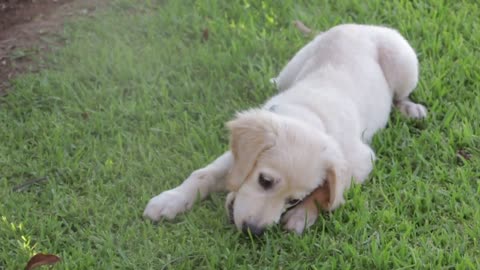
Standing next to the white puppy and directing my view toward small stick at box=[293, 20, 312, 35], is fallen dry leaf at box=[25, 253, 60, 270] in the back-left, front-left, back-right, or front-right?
back-left

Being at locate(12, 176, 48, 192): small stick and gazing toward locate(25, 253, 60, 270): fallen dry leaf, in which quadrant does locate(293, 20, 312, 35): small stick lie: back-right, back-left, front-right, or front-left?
back-left

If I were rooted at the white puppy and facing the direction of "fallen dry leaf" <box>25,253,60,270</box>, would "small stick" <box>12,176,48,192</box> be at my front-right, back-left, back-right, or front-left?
front-right

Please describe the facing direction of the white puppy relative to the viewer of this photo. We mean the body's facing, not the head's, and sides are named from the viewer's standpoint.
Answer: facing the viewer and to the left of the viewer

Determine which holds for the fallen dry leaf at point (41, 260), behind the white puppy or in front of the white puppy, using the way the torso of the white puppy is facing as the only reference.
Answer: in front

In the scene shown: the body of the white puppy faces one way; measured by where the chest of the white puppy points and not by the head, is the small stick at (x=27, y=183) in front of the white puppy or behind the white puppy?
in front

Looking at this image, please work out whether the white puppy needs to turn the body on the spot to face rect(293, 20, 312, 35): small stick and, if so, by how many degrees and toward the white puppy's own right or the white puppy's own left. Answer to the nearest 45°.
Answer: approximately 135° to the white puppy's own right
